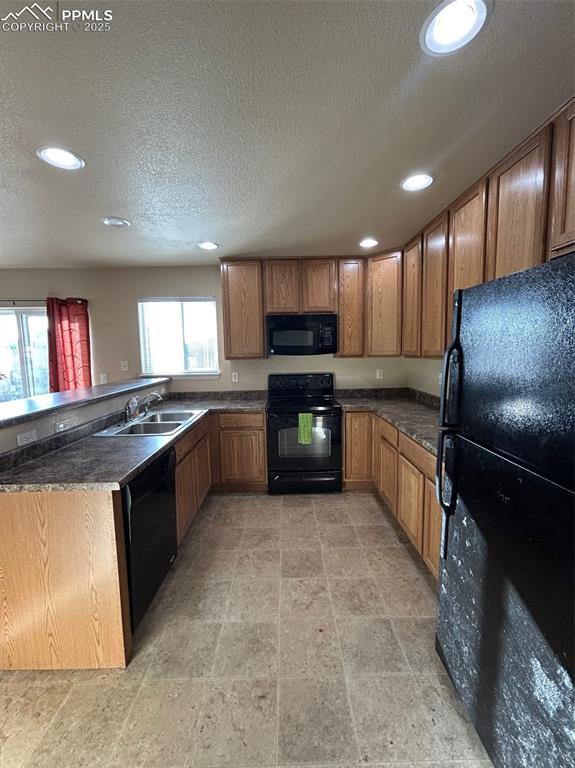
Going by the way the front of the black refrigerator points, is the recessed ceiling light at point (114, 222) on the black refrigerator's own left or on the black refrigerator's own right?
on the black refrigerator's own right

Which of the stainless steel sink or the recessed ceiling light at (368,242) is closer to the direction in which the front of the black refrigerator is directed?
the stainless steel sink

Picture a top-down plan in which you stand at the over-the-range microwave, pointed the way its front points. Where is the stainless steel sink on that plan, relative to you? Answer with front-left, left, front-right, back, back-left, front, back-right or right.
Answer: front-right

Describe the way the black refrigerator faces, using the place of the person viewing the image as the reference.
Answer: facing the viewer and to the left of the viewer

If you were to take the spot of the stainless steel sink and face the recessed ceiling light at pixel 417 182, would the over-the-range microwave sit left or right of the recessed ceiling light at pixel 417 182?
left

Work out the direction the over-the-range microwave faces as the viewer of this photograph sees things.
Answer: facing the viewer

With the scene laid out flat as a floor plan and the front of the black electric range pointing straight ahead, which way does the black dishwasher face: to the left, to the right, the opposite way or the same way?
to the left

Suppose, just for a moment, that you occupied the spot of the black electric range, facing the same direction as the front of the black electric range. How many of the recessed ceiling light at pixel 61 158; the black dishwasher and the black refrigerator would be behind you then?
0

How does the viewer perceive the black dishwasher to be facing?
facing the viewer and to the right of the viewer

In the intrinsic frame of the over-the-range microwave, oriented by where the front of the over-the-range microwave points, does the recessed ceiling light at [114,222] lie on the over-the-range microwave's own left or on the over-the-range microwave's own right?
on the over-the-range microwave's own right

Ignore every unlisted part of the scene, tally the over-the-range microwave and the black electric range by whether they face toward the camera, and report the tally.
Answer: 2

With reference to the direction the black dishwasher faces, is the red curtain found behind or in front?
behind
